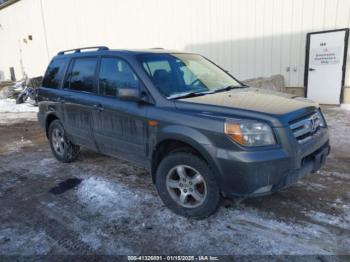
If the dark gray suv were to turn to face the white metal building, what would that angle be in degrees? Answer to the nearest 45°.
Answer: approximately 135° to its left

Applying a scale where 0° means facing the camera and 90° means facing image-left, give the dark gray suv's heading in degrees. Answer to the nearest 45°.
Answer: approximately 315°
